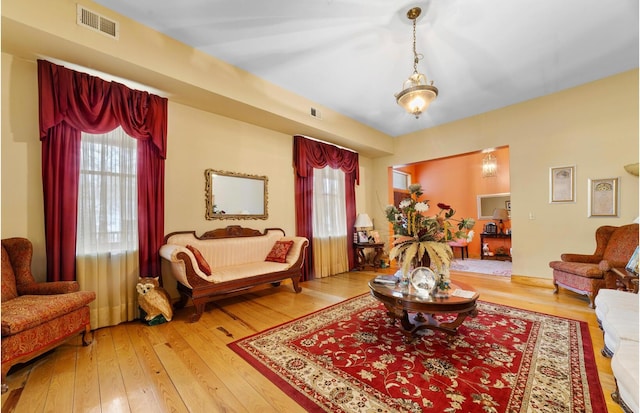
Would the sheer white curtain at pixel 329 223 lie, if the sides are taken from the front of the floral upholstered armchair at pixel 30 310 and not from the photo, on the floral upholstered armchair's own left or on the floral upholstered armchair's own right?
on the floral upholstered armchair's own left

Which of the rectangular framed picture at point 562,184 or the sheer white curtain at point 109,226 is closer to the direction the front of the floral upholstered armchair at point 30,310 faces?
the rectangular framed picture

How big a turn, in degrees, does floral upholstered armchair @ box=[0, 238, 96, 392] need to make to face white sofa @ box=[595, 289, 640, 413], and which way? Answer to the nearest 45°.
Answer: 0° — it already faces it

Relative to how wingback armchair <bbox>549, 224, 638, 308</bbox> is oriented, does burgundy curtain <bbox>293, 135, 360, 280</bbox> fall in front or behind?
in front

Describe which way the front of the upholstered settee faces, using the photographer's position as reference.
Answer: facing the viewer and to the right of the viewer

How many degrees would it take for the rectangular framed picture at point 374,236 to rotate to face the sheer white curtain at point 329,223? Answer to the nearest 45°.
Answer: approximately 45° to its right

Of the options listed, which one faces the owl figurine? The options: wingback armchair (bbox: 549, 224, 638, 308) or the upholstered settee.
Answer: the wingback armchair
